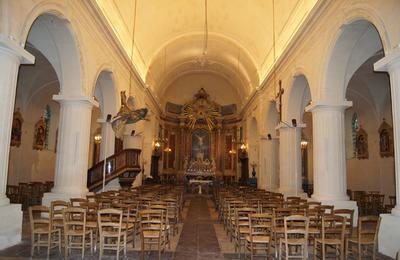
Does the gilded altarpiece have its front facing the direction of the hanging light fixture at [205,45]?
yes

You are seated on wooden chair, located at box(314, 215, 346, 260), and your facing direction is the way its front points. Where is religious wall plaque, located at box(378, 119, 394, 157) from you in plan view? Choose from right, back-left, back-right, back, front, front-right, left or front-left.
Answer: front-right

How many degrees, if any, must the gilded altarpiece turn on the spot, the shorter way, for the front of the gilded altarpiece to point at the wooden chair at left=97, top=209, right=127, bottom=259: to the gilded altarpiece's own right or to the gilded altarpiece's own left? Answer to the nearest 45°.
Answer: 0° — it already faces it

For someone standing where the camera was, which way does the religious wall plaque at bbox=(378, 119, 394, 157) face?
facing the viewer and to the left of the viewer

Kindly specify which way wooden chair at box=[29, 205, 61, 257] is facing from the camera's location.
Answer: facing away from the viewer and to the right of the viewer

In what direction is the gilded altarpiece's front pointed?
toward the camera

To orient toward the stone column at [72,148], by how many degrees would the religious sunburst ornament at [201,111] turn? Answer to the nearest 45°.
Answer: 0° — it already faces it

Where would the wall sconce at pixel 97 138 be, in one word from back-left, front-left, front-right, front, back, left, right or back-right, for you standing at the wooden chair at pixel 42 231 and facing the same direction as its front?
front-left

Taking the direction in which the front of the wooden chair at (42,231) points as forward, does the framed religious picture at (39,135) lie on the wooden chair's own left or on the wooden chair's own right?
on the wooden chair's own left

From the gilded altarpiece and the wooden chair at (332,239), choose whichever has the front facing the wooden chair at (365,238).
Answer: the gilded altarpiece

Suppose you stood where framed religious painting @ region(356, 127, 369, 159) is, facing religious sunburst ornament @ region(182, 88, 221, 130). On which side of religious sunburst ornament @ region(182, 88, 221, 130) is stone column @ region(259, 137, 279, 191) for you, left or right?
left

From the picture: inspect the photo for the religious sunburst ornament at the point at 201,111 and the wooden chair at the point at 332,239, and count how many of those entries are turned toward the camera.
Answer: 1

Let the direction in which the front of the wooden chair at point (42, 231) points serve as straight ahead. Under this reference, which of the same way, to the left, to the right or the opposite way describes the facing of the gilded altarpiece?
the opposite way

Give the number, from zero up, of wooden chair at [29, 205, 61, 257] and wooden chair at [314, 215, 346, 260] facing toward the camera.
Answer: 0

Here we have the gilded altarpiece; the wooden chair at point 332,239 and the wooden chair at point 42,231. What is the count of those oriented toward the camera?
1

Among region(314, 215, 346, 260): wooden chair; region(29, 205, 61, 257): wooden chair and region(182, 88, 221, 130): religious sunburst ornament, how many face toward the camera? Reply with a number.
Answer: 1

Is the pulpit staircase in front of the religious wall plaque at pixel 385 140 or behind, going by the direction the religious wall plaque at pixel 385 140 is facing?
in front

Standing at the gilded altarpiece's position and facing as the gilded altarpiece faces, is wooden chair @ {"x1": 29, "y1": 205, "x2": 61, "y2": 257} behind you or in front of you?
in front

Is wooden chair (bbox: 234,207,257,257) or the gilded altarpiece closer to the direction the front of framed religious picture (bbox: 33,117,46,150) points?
the wooden chair

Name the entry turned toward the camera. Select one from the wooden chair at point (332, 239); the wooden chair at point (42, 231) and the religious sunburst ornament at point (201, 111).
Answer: the religious sunburst ornament
